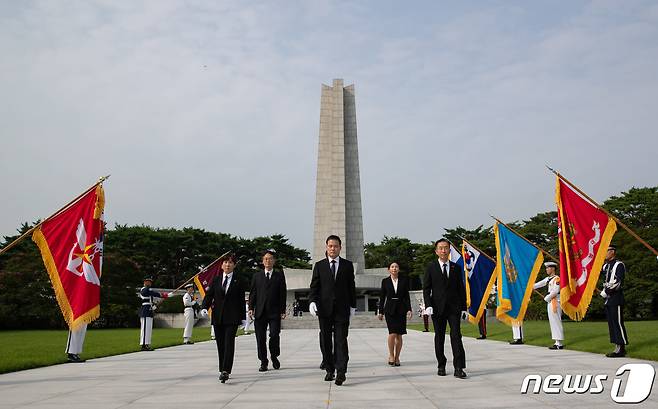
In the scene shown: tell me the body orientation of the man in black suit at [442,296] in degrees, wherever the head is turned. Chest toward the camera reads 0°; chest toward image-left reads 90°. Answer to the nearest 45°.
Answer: approximately 0°

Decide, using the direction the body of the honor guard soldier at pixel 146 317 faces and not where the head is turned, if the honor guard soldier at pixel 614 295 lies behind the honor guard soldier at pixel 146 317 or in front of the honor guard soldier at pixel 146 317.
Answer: in front

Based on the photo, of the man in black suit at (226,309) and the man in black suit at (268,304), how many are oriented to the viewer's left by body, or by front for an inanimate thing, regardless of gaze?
0

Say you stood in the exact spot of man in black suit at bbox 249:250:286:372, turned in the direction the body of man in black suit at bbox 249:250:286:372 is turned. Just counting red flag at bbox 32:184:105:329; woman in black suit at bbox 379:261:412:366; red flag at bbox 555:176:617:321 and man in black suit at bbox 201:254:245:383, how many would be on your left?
2

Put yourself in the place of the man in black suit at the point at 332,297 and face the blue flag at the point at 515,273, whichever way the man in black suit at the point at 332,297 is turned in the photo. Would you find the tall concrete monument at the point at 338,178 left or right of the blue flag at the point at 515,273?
left

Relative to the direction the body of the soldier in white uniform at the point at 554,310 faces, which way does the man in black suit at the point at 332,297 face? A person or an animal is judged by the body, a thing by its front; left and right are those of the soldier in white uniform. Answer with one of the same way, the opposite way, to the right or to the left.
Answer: to the left

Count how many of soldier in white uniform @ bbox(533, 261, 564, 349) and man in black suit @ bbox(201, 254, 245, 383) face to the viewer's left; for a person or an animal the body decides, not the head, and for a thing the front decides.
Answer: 1

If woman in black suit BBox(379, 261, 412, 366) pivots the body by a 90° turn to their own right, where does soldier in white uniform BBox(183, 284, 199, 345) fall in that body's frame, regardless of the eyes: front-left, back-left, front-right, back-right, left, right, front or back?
front-right

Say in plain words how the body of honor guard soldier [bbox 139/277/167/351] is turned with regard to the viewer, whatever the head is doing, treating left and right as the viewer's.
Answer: facing to the right of the viewer

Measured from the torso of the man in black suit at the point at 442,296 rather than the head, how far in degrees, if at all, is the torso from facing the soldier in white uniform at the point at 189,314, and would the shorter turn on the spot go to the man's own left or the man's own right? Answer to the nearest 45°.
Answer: approximately 135° to the man's own right

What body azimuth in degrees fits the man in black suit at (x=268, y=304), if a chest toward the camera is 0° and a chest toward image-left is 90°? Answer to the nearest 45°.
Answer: approximately 0°
